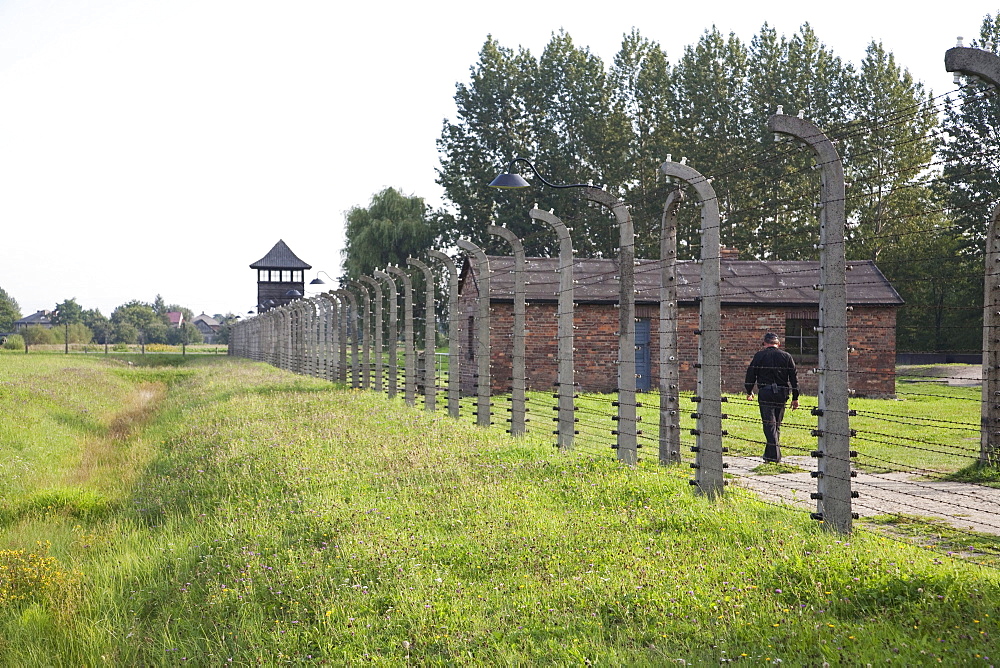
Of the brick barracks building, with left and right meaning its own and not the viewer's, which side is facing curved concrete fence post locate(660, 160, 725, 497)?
front

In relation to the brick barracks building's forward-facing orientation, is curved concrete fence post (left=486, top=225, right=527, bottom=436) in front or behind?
in front

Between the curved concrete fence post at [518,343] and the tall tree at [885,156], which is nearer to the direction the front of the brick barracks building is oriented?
the curved concrete fence post

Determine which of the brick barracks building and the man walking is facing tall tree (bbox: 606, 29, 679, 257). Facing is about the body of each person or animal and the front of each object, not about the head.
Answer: the man walking

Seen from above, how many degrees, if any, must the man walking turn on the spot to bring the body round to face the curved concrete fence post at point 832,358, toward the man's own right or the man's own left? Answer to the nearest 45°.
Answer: approximately 180°

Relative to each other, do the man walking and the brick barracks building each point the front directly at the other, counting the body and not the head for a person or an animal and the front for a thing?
yes

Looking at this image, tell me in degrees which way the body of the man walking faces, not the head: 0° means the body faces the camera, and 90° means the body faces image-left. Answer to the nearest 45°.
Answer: approximately 180°

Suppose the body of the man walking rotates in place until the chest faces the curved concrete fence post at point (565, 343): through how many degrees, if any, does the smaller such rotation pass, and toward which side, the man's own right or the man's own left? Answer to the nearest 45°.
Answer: approximately 135° to the man's own left

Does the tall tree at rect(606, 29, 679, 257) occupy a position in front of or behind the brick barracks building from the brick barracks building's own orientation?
behind

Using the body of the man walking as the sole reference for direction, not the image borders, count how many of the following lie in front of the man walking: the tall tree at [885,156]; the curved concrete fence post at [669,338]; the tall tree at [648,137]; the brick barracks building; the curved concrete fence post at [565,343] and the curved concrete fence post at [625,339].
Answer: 3

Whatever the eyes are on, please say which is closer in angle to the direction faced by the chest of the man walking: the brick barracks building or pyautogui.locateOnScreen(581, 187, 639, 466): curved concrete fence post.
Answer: the brick barracks building

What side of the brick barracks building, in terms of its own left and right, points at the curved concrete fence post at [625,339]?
front

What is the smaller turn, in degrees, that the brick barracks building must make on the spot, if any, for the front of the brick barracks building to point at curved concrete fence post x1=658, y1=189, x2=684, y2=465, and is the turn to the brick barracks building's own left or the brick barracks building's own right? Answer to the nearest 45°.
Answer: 0° — it already faces it

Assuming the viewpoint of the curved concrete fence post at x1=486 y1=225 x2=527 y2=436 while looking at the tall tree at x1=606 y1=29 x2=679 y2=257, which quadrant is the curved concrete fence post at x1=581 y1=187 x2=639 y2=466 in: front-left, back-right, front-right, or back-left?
back-right

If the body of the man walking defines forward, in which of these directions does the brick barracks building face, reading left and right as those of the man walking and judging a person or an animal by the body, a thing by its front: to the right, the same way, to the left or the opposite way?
the opposite way
